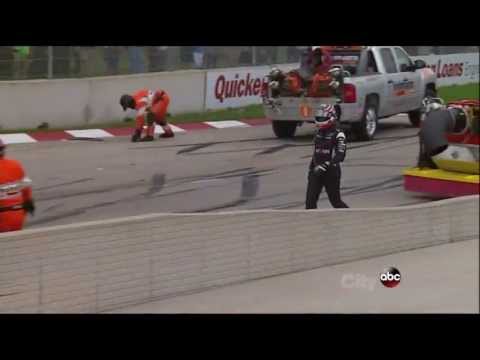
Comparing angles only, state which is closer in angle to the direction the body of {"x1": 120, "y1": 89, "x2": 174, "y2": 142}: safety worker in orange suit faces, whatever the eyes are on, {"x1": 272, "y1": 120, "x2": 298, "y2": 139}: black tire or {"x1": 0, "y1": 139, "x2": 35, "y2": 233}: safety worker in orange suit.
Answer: the safety worker in orange suit

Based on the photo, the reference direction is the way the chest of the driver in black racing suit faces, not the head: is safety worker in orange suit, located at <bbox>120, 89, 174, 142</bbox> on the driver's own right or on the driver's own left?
on the driver's own right

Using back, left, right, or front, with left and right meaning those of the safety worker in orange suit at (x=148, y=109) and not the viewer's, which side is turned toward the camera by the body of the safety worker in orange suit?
left

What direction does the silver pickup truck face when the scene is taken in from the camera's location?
facing away from the viewer and to the right of the viewer

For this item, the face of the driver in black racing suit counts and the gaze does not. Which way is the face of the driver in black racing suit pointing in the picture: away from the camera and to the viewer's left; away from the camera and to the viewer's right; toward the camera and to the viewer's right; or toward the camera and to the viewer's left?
toward the camera and to the viewer's left

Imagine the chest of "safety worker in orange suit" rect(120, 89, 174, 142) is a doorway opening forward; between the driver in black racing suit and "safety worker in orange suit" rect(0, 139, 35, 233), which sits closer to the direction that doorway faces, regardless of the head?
the safety worker in orange suit

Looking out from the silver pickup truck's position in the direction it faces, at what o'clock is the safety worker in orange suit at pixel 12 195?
The safety worker in orange suit is roughly at 6 o'clock from the silver pickup truck.

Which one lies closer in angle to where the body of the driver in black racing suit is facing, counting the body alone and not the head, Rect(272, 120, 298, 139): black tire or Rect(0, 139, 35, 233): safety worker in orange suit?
the safety worker in orange suit

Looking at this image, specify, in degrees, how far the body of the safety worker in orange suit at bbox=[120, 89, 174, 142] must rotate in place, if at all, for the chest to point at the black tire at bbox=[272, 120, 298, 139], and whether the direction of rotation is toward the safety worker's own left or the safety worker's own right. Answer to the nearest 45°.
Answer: approximately 180°

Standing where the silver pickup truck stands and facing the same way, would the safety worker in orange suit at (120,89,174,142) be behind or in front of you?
behind
